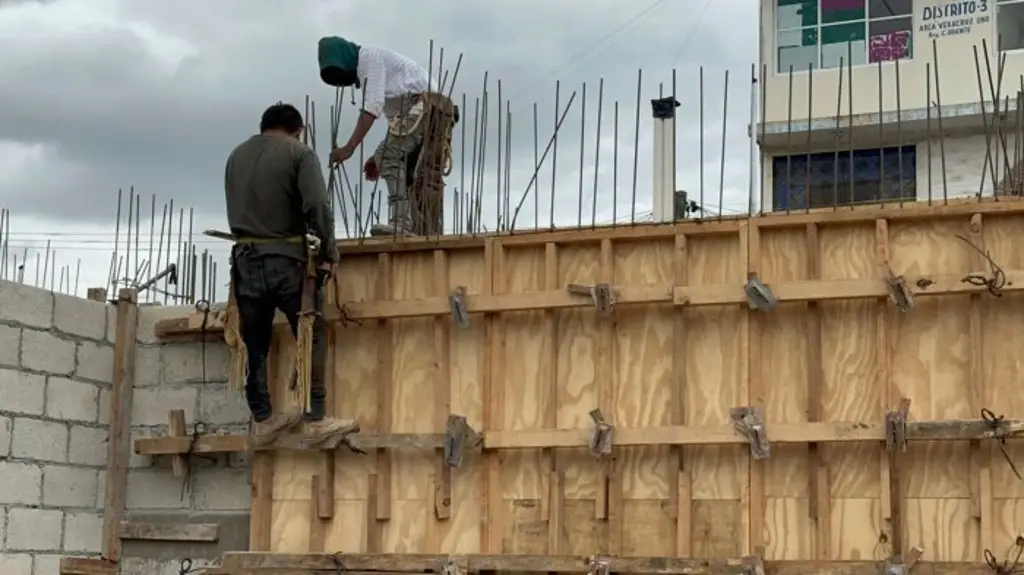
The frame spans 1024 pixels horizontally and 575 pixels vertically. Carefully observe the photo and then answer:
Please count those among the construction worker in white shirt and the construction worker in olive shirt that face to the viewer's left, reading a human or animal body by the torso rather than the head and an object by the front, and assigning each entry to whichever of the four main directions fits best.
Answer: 1

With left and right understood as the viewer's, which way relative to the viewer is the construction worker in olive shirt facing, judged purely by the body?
facing away from the viewer and to the right of the viewer

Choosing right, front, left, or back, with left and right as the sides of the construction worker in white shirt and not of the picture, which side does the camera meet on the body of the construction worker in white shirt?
left

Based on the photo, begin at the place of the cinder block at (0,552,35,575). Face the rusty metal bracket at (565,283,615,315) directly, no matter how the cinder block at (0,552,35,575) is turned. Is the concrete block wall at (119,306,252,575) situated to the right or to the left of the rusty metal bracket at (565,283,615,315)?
left

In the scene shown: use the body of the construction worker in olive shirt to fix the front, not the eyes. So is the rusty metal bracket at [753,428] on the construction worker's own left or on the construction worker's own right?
on the construction worker's own right

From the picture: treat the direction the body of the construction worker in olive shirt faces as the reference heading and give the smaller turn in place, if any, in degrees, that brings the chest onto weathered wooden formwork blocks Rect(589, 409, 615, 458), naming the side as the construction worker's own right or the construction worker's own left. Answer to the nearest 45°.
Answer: approximately 45° to the construction worker's own right

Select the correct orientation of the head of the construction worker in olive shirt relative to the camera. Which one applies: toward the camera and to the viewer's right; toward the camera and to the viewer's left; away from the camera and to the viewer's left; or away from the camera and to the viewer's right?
away from the camera and to the viewer's right
